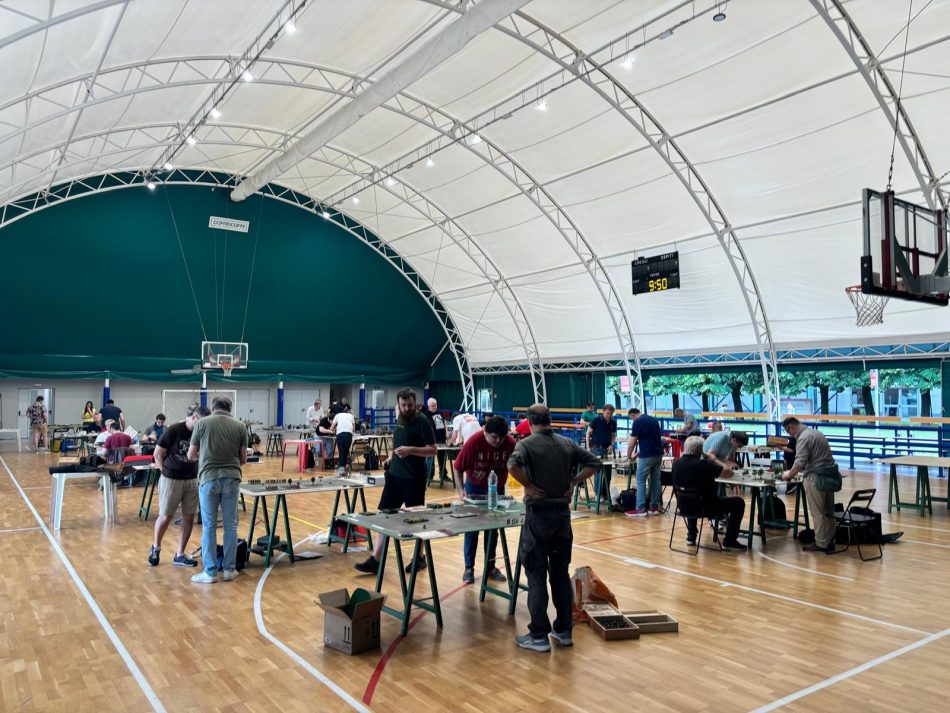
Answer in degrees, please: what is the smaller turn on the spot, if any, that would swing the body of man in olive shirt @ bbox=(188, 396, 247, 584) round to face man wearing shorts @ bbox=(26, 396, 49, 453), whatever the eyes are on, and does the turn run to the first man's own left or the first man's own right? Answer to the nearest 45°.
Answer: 0° — they already face them

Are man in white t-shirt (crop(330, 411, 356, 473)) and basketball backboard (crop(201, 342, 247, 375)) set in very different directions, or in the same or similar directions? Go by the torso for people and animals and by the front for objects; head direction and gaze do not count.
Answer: very different directions

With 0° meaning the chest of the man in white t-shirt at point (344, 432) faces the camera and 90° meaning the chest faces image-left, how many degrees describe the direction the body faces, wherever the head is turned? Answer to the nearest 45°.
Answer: approximately 180°

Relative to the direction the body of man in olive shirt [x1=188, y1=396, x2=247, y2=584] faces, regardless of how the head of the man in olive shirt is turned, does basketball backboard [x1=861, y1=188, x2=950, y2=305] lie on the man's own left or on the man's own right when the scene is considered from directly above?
on the man's own right

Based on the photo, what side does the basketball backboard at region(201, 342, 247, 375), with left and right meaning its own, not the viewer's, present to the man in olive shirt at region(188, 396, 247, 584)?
front

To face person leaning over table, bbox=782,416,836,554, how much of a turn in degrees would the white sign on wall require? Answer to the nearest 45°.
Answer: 0° — it already faces them

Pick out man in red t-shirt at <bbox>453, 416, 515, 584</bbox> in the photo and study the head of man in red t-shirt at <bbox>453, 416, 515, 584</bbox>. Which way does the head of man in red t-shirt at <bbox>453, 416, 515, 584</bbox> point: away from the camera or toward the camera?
toward the camera

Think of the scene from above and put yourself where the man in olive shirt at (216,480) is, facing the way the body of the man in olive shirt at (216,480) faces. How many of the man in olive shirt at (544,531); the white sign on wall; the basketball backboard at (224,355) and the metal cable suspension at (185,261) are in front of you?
3

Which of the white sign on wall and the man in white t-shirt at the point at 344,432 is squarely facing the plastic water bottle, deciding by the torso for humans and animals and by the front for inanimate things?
the white sign on wall

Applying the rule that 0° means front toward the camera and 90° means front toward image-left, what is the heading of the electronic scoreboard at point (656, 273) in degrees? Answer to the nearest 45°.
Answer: approximately 45°

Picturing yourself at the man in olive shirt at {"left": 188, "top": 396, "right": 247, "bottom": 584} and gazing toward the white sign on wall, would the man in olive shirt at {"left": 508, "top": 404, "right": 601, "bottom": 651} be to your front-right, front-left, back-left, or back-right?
back-right

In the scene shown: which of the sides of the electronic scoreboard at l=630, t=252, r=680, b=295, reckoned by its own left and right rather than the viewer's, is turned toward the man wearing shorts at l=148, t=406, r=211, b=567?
front

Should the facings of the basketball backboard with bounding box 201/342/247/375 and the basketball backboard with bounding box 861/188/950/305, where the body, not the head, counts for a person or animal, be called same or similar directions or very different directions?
very different directions

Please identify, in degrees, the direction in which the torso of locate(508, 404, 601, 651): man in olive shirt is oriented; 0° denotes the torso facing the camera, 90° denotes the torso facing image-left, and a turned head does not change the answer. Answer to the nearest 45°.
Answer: approximately 135°

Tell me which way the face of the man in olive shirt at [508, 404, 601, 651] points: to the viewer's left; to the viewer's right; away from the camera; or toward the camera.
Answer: away from the camera

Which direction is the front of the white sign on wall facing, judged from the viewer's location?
facing the viewer

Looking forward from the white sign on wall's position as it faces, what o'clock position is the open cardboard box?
The open cardboard box is roughly at 12 o'clock from the white sign on wall.

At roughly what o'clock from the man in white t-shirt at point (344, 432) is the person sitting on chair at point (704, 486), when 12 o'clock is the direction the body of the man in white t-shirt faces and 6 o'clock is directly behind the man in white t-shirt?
The person sitting on chair is roughly at 5 o'clock from the man in white t-shirt.

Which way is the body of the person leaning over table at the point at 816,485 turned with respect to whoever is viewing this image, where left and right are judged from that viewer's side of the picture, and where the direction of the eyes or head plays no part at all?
facing to the left of the viewer

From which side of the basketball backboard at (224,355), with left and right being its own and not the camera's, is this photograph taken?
front

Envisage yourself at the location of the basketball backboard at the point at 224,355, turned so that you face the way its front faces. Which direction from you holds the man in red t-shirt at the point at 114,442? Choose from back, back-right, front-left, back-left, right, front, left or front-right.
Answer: front
